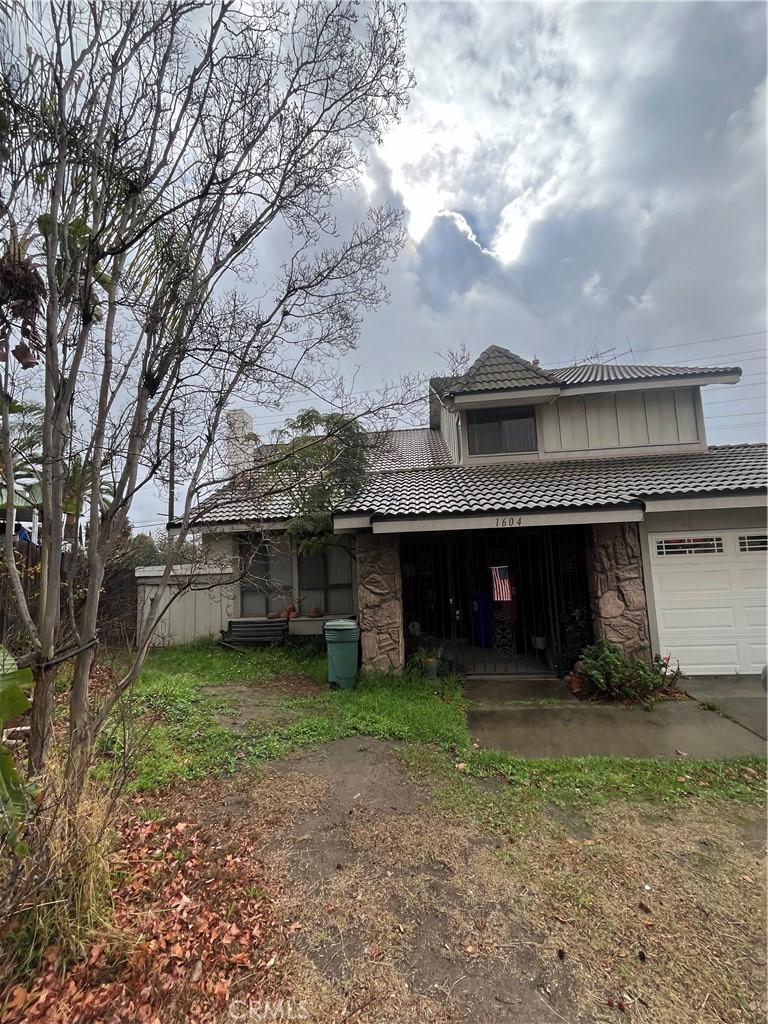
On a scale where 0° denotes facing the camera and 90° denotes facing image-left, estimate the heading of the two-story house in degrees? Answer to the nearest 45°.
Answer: approximately 0°

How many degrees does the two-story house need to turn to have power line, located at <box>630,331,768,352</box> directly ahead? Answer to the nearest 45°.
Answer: approximately 135° to its left

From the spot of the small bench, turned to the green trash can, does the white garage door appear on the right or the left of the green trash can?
left

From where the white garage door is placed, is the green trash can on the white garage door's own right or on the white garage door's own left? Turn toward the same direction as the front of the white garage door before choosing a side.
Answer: on the white garage door's own right

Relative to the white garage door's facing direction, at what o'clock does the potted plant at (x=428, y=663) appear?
The potted plant is roughly at 2 o'clock from the white garage door.

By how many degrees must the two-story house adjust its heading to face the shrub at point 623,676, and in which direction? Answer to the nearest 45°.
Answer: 0° — it already faces it

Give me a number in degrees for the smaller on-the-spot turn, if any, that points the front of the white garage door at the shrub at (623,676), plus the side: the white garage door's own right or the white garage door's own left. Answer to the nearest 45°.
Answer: approximately 45° to the white garage door's own right

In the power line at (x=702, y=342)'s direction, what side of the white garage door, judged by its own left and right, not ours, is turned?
back
